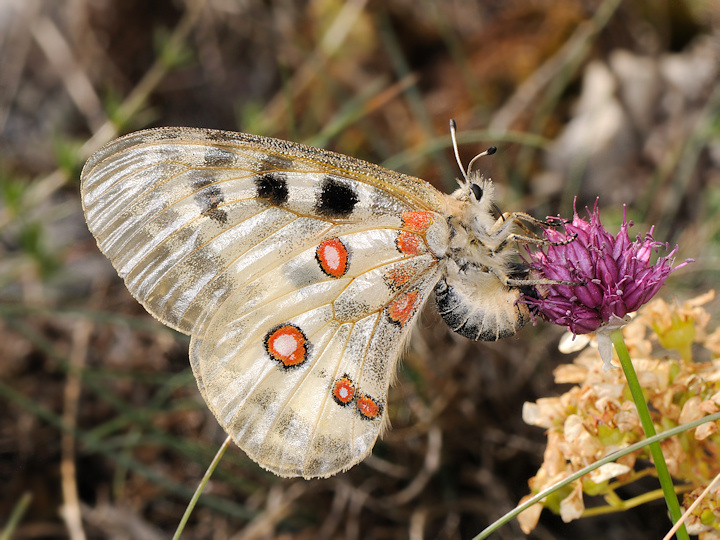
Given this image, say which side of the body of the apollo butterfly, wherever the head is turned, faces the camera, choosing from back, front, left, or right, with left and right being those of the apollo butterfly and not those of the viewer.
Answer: right
